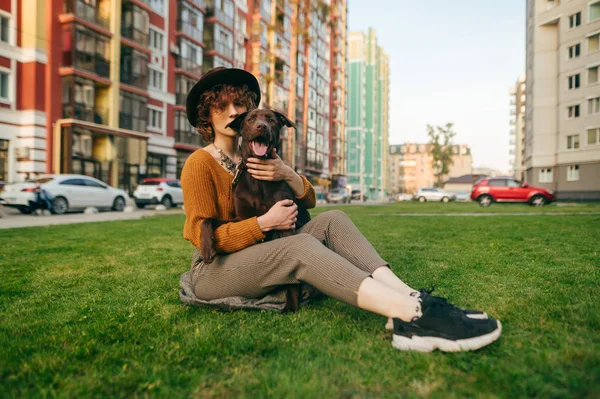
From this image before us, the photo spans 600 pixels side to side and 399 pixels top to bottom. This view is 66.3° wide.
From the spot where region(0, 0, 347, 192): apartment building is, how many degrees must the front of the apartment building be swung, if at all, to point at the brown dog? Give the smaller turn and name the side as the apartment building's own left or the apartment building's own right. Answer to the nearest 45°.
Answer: approximately 45° to the apartment building's own right

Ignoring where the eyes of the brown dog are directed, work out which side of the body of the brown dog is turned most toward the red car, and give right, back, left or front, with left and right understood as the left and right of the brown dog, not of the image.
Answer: back

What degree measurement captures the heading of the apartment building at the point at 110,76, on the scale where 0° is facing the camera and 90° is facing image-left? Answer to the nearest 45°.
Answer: approximately 315°

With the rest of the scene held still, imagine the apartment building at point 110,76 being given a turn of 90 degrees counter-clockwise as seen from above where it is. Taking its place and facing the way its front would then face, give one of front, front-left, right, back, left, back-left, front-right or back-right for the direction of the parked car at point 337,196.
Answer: front

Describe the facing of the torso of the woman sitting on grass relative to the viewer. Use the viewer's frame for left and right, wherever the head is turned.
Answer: facing the viewer and to the right of the viewer

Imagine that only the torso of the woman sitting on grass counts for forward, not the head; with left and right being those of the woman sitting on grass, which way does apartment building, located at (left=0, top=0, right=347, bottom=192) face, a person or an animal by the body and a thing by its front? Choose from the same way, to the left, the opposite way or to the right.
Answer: the same way

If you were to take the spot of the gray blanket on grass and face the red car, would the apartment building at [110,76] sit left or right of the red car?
left
